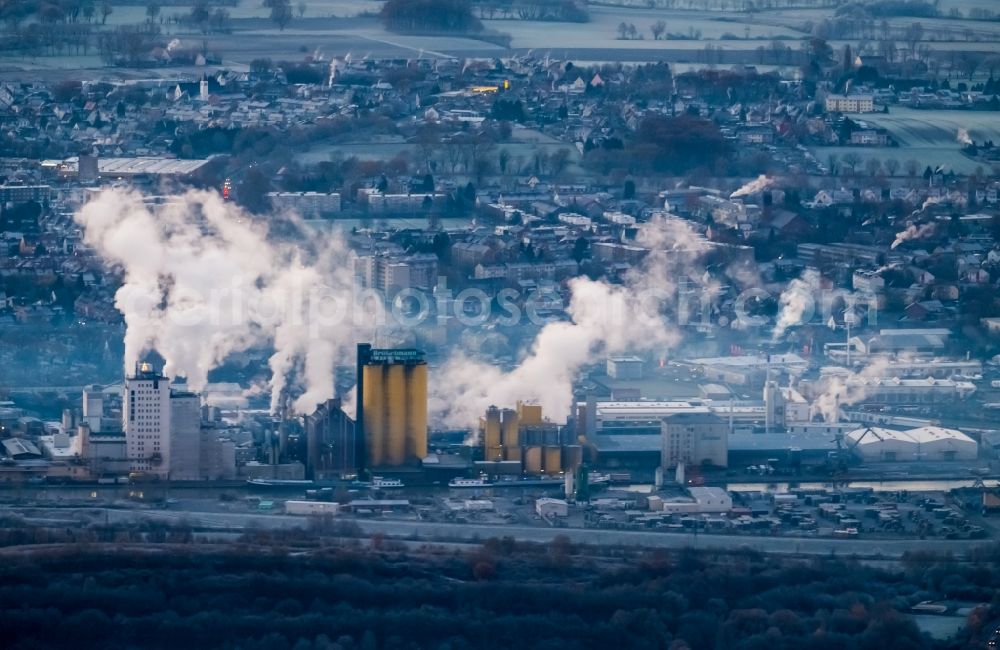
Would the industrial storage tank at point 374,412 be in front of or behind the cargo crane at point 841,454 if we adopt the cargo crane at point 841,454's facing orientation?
behind

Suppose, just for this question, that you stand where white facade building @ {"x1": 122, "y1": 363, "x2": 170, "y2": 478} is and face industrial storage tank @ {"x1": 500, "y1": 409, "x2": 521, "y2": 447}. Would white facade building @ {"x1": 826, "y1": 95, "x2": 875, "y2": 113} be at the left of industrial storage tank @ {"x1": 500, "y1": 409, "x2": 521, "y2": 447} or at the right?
left
